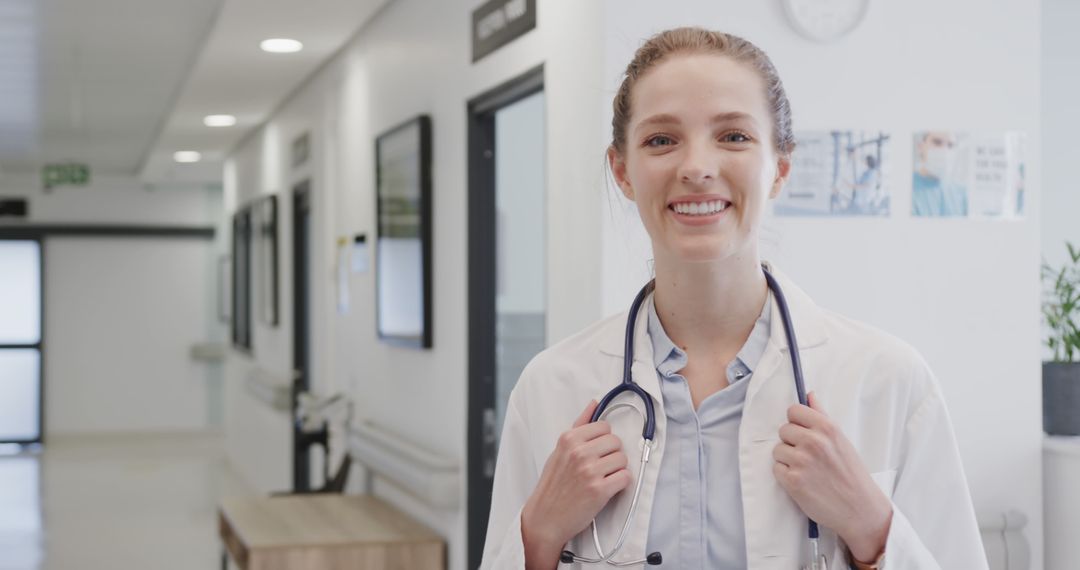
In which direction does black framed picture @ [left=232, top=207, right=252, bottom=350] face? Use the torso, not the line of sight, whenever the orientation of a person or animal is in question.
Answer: to the viewer's left

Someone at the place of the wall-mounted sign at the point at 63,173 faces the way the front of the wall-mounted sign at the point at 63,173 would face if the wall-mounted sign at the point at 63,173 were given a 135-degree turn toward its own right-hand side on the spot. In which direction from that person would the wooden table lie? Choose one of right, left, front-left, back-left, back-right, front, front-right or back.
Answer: back-left

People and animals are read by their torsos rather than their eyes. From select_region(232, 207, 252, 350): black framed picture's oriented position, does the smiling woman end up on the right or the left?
on its left

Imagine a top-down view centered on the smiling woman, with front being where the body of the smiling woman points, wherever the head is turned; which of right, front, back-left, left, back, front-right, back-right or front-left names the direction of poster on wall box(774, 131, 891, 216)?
back

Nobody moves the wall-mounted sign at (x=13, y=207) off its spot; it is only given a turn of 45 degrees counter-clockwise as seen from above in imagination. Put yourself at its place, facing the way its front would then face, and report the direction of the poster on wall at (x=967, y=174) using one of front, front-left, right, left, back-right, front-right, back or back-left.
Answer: front-right

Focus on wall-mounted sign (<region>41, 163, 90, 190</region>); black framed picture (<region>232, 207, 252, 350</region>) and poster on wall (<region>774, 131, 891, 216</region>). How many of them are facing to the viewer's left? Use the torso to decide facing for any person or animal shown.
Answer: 1

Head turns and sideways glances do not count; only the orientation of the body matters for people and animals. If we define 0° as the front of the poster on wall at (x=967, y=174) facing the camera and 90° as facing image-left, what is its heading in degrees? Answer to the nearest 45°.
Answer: approximately 0°

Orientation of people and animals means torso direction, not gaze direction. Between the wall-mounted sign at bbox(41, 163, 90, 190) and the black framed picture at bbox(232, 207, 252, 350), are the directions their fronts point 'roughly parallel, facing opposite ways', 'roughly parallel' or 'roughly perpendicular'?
roughly perpendicular

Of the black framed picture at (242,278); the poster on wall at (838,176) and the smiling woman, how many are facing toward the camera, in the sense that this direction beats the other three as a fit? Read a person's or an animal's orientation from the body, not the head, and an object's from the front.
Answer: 2

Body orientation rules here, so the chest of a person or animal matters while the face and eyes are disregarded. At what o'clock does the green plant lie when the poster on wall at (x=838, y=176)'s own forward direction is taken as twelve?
The green plant is roughly at 8 o'clock from the poster on wall.

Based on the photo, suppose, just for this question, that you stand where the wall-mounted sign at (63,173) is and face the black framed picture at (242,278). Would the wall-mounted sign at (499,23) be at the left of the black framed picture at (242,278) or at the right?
right

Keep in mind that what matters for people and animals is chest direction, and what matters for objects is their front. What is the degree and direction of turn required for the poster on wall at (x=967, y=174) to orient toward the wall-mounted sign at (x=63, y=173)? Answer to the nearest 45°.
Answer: approximately 135° to its right

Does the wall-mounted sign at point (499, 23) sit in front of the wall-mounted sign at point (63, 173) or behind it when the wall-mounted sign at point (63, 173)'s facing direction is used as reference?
in front

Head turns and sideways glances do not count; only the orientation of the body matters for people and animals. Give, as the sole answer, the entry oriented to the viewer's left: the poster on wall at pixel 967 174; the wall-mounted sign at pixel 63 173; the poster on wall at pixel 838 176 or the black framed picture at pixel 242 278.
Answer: the black framed picture
